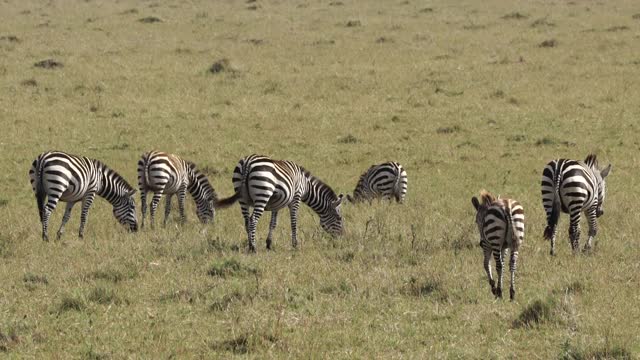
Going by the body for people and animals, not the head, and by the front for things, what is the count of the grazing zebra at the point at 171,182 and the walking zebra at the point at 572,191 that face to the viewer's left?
0

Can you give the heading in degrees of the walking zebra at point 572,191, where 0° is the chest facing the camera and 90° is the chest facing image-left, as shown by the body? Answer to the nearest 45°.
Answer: approximately 225°

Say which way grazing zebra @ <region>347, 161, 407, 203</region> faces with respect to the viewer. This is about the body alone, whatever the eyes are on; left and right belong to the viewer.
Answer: facing away from the viewer and to the left of the viewer

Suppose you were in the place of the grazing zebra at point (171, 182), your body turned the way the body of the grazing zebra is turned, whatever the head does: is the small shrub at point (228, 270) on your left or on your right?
on your right

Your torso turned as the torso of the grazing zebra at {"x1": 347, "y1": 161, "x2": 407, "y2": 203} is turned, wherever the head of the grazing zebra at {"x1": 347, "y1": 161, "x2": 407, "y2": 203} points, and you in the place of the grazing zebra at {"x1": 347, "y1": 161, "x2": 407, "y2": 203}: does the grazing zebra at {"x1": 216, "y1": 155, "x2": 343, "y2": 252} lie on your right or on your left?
on your left

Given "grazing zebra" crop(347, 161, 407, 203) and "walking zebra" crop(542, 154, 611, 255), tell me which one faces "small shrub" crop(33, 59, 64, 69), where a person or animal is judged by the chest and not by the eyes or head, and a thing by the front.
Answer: "grazing zebra" crop(347, 161, 407, 203)

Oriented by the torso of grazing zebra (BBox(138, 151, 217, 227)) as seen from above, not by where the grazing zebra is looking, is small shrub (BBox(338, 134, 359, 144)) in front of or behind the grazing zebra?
in front

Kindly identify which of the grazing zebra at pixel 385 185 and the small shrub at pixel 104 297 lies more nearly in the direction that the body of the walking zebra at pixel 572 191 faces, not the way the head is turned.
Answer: the grazing zebra

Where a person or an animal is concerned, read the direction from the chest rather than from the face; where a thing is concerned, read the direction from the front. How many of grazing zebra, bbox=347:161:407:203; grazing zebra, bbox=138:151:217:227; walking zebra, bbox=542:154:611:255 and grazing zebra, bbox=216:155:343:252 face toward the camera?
0

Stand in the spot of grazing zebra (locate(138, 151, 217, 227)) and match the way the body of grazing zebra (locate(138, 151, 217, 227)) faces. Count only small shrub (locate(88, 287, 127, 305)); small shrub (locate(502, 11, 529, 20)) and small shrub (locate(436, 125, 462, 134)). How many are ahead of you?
2

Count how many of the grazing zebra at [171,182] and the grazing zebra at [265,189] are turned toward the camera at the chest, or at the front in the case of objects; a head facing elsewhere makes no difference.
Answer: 0

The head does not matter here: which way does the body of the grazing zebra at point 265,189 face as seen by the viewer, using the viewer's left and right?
facing away from the viewer and to the right of the viewer

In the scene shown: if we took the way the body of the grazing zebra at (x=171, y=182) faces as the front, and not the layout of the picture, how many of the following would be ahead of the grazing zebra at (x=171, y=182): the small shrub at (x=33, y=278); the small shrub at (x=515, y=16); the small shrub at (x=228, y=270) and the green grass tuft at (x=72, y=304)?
1

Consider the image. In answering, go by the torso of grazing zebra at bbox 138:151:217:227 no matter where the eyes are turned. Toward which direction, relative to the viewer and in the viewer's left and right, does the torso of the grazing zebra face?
facing away from the viewer and to the right of the viewer

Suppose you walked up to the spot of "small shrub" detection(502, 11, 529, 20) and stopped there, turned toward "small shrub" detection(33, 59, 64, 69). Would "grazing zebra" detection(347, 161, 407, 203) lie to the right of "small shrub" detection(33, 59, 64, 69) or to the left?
left

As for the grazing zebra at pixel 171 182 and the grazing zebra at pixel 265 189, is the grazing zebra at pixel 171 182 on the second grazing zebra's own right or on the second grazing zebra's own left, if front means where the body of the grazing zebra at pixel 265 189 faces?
on the second grazing zebra's own left

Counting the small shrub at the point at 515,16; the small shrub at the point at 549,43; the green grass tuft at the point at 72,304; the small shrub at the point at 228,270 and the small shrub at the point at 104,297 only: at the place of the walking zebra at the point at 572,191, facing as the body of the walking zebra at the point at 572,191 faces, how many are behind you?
3
